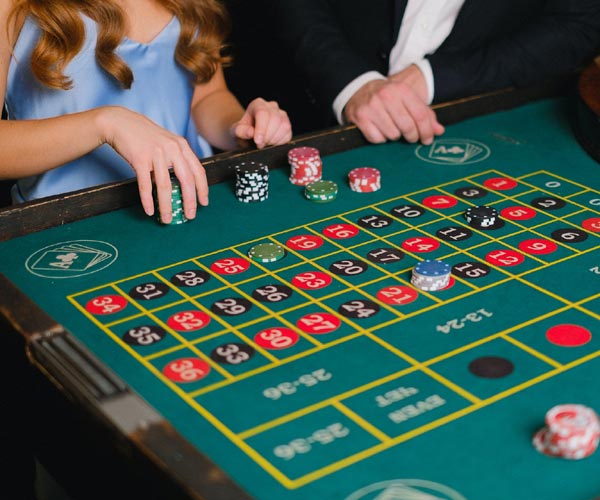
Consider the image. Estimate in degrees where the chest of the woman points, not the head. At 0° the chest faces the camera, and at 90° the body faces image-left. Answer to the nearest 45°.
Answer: approximately 315°

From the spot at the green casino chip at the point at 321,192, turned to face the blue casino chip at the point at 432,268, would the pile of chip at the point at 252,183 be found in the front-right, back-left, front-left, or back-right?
back-right

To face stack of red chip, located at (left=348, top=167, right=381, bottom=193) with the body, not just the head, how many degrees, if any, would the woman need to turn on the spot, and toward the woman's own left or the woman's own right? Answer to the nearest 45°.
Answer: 0° — they already face it

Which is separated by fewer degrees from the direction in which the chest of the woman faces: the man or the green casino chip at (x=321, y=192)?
the green casino chip
